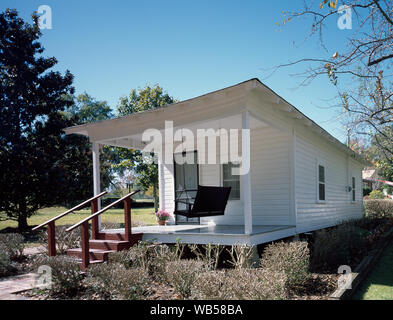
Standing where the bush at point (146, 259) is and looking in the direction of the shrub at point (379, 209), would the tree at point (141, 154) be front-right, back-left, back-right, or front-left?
front-left

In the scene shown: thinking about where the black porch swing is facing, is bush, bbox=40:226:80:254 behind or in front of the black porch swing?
in front

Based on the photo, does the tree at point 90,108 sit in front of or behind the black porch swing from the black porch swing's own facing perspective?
in front

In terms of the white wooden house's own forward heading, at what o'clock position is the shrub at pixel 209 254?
The shrub is roughly at 11 o'clock from the white wooden house.

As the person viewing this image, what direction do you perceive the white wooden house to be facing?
facing the viewer and to the left of the viewer

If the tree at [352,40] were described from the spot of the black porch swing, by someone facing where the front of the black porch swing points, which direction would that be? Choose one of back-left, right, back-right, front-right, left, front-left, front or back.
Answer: back

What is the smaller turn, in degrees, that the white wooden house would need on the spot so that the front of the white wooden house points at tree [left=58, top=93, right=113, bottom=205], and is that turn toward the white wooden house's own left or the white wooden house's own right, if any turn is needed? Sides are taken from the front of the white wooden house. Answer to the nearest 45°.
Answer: approximately 90° to the white wooden house's own right

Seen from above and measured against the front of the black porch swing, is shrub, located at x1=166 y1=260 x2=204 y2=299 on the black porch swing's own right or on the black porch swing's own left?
on the black porch swing's own left

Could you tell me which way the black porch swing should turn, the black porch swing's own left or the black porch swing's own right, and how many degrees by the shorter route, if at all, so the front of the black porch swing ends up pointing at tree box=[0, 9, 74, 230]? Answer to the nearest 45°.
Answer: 0° — it already faces it
